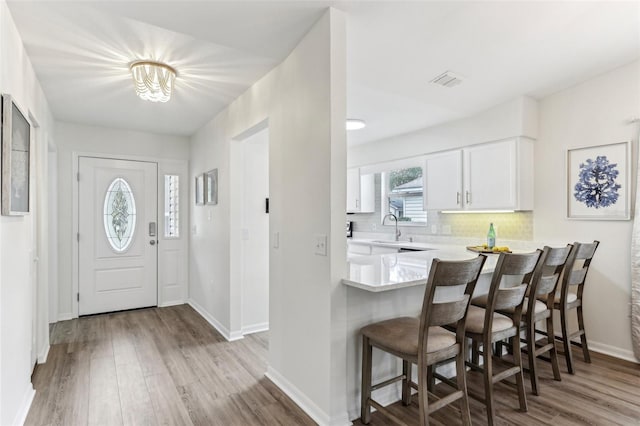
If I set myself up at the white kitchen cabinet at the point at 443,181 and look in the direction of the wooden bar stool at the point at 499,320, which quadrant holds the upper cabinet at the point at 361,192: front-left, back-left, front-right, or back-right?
back-right

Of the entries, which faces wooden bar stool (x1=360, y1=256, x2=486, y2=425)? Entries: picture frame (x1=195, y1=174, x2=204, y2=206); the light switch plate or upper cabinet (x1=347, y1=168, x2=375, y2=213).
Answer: the upper cabinet

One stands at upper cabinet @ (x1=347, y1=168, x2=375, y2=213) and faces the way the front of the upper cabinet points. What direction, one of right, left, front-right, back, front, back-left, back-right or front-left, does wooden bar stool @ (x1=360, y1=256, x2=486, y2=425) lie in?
front

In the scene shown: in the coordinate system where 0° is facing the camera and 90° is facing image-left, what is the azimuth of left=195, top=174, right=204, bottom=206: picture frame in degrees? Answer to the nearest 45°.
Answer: approximately 90°

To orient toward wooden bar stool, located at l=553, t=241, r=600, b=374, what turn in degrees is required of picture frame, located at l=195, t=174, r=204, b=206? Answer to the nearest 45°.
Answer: approximately 135° to its left

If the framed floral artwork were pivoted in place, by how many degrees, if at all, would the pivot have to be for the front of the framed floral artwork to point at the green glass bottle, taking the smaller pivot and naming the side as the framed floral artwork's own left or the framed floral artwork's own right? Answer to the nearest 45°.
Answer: approximately 45° to the framed floral artwork's own right

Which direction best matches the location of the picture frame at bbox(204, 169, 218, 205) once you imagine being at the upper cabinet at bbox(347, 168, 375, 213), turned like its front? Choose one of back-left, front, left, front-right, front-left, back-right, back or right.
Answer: front-right

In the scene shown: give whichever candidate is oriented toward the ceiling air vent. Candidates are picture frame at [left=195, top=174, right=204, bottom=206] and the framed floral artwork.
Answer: the framed floral artwork

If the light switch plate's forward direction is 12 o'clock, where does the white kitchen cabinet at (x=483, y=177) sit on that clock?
The white kitchen cabinet is roughly at 6 o'clock from the light switch plate.

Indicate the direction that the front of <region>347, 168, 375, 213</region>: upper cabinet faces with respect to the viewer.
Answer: facing the viewer

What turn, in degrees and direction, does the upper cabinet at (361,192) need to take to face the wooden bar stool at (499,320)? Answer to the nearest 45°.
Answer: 0° — it already faces it

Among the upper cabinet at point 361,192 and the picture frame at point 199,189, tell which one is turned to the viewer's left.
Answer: the picture frame

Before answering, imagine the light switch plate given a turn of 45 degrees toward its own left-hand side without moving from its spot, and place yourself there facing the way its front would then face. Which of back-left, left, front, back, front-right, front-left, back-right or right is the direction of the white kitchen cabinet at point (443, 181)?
back-left
